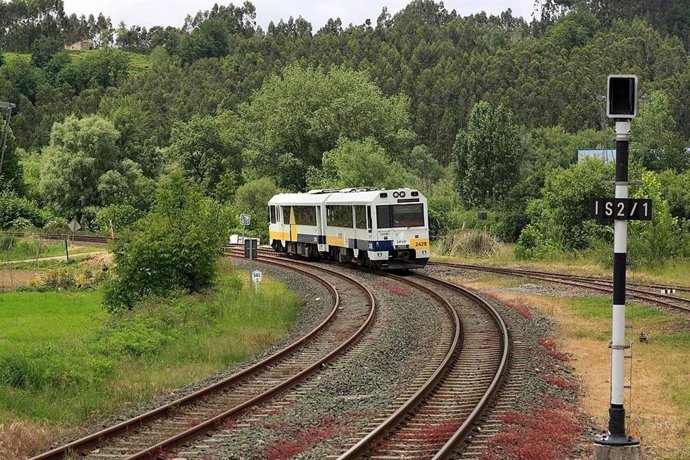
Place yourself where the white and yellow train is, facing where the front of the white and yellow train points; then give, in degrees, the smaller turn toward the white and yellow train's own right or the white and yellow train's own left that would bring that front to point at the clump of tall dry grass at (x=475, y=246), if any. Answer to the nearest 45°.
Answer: approximately 90° to the white and yellow train's own left

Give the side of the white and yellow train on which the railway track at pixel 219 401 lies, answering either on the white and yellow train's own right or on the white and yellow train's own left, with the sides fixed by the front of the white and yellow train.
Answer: on the white and yellow train's own right

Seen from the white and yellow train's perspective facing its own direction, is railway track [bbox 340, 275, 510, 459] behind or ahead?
ahead

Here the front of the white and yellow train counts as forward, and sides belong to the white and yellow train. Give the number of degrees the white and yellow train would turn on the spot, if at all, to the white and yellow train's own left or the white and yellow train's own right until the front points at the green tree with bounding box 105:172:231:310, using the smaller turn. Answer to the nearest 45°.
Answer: approximately 90° to the white and yellow train's own right

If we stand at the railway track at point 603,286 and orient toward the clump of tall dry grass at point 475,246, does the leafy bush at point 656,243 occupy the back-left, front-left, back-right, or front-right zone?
front-right

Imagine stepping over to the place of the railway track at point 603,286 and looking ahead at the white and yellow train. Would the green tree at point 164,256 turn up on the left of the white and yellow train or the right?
left

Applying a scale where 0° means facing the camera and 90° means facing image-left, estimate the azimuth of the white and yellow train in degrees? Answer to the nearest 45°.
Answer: approximately 315°

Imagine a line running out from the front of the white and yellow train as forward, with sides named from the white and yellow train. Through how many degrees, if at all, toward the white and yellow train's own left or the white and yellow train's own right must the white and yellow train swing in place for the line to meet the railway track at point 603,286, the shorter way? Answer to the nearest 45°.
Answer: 0° — it already faces it

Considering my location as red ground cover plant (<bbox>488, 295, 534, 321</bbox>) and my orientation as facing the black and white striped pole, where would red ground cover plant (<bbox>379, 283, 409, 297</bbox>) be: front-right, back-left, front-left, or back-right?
back-right

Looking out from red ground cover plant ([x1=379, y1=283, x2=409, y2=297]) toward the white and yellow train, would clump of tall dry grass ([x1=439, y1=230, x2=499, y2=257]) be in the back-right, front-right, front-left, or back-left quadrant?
front-right

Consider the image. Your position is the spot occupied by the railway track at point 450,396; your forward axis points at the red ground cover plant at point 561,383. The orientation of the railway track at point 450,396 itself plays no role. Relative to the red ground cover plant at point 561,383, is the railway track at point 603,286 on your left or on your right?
left

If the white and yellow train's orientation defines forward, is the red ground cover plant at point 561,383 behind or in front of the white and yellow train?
in front

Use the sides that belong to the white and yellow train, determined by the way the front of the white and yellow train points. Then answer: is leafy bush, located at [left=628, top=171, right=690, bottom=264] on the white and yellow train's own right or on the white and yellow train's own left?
on the white and yellow train's own left
